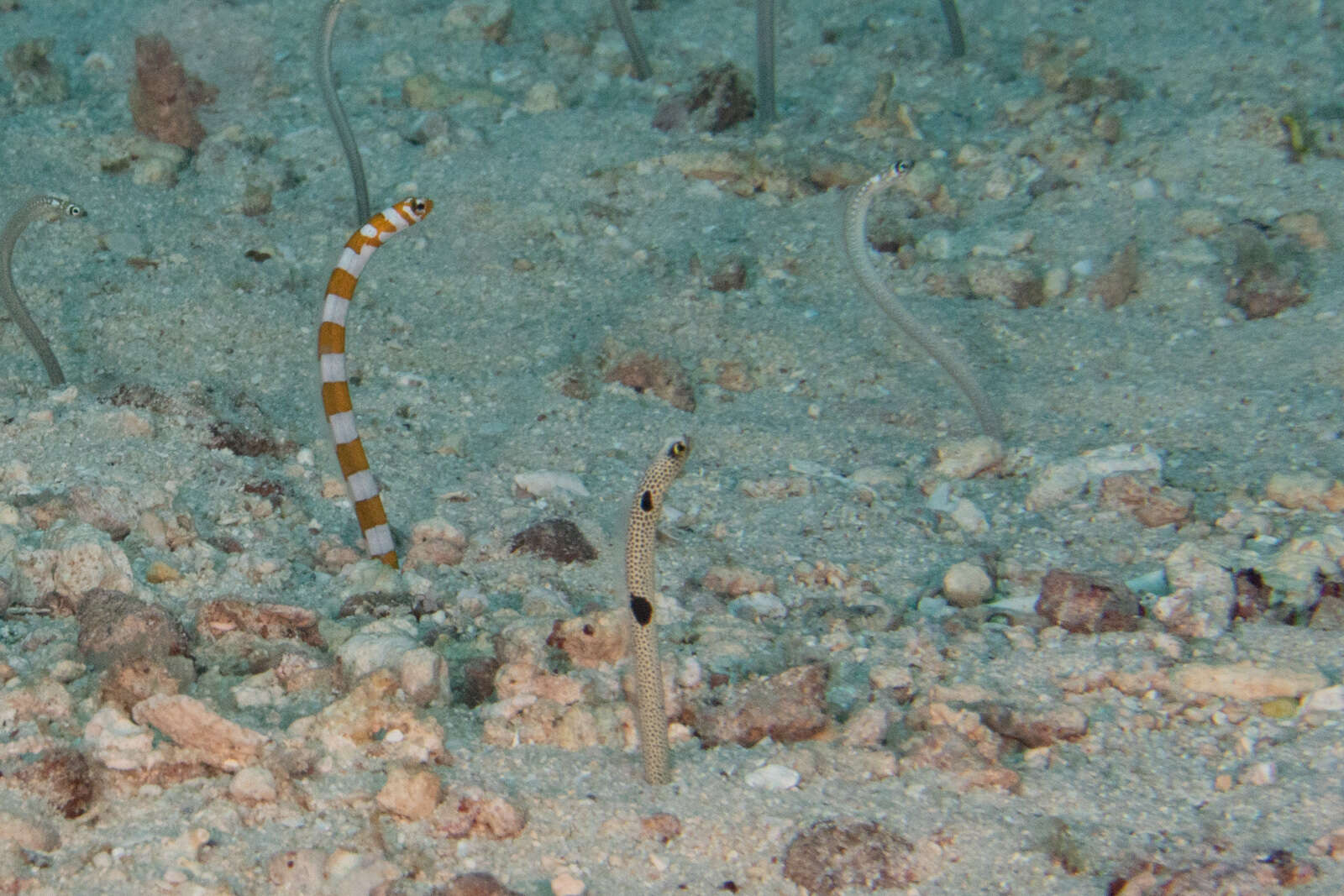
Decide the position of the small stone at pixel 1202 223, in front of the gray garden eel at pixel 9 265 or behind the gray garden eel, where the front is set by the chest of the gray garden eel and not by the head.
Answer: in front

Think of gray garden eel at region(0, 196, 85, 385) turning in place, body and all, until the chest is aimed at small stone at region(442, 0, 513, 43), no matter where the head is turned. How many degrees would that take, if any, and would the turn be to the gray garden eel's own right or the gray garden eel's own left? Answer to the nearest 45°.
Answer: approximately 45° to the gray garden eel's own left

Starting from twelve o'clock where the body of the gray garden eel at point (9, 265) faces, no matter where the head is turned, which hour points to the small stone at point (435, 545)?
The small stone is roughly at 2 o'clock from the gray garden eel.

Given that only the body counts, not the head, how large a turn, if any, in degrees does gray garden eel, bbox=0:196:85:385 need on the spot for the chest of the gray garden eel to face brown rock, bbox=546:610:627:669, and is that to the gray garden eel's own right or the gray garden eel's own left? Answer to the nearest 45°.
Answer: approximately 45° to the gray garden eel's own right

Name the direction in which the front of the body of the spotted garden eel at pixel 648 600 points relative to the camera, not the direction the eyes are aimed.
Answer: to the viewer's right

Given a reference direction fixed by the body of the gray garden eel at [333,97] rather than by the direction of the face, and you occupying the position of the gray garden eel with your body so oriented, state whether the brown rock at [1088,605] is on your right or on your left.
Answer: on your right

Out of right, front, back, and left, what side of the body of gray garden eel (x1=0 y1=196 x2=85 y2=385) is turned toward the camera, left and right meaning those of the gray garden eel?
right
